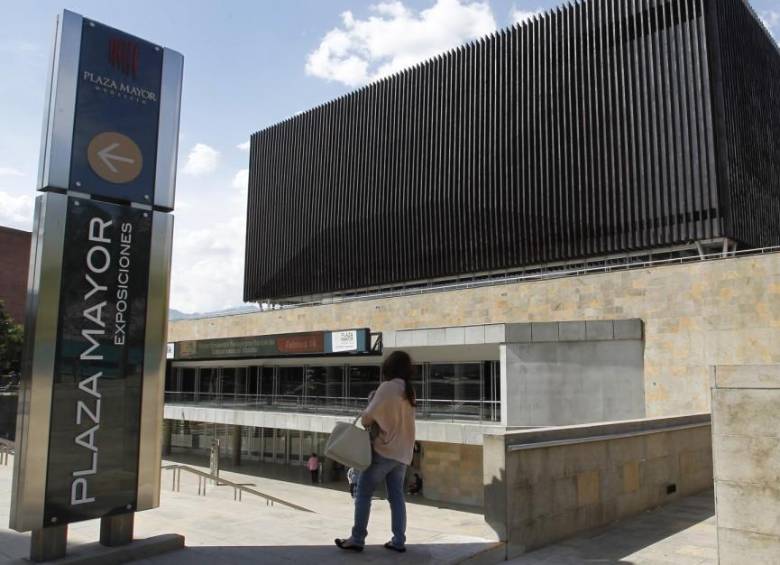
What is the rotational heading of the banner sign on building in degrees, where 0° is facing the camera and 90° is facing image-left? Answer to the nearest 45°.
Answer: approximately 45°

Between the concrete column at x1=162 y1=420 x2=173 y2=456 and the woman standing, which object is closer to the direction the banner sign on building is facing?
the woman standing

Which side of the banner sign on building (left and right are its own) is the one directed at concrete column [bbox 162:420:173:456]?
right

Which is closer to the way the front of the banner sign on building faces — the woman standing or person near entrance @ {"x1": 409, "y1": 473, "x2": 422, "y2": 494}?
the woman standing

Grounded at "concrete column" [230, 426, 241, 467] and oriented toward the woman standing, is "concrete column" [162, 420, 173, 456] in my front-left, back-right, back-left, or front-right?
back-right

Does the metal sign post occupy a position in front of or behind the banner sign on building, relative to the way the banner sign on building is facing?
in front

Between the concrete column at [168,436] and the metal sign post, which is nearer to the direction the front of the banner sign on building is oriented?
the metal sign post

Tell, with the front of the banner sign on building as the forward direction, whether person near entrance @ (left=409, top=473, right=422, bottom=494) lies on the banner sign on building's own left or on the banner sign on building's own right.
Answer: on the banner sign on building's own left

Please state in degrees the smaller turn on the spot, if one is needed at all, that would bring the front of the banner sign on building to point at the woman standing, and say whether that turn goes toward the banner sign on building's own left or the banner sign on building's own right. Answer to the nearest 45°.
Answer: approximately 45° to the banner sign on building's own left

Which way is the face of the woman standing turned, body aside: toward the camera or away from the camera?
away from the camera
